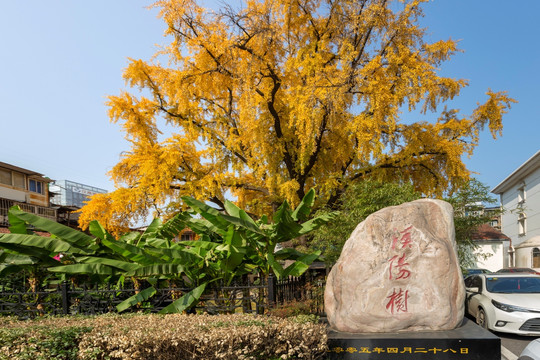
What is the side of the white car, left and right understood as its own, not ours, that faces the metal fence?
right

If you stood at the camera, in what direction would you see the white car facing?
facing the viewer and to the right of the viewer

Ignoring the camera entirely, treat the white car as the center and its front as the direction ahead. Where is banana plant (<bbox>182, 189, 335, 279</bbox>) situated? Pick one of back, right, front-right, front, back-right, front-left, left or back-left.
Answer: right

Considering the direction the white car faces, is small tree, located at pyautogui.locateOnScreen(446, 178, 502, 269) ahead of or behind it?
behind

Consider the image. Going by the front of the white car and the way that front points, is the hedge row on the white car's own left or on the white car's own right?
on the white car's own right

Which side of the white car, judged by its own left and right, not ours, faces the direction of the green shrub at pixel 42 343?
right

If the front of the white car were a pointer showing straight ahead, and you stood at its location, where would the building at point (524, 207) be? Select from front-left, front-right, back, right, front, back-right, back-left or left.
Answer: back-left

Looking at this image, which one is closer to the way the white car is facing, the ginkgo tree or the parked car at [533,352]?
the parked car

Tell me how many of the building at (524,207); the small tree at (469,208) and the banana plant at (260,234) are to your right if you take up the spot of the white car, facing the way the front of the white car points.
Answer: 1

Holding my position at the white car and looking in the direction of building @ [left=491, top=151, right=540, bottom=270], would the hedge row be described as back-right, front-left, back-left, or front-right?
back-left
